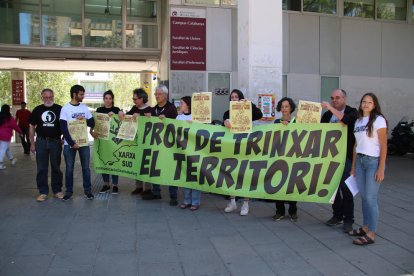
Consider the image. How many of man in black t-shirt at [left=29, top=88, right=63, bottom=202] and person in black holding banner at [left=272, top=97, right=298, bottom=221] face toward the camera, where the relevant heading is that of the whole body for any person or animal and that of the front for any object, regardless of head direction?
2

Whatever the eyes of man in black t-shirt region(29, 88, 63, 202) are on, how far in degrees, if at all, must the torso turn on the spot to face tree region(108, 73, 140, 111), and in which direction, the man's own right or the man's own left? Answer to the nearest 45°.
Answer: approximately 180°

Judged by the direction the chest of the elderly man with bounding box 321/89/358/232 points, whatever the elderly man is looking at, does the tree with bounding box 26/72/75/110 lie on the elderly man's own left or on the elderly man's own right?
on the elderly man's own right

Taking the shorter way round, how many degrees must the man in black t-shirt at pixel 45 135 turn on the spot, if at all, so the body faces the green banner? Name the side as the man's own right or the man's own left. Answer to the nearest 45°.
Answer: approximately 45° to the man's own left

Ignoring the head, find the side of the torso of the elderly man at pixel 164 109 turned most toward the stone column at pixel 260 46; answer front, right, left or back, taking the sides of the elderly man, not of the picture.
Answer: back

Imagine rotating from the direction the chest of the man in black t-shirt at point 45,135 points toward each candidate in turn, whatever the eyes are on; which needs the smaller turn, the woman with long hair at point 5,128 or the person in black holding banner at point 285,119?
the person in black holding banner

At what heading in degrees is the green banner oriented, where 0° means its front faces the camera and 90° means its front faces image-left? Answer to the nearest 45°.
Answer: approximately 45°

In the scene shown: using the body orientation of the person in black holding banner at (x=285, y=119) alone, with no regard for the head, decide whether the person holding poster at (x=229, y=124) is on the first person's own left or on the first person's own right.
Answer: on the first person's own right

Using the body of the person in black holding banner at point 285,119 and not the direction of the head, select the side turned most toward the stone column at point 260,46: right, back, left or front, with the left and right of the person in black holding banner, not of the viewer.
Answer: back

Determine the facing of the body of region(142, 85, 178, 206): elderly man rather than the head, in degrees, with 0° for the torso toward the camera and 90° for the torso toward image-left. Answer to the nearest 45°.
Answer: approximately 45°

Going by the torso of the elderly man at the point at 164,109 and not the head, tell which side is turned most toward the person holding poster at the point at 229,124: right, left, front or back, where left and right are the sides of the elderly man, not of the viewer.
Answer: left
